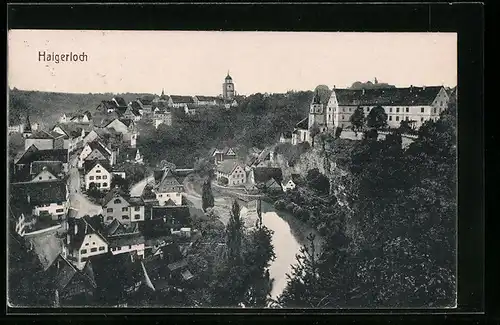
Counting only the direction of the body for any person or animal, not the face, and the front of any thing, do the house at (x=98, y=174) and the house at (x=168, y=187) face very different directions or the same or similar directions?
same or similar directions

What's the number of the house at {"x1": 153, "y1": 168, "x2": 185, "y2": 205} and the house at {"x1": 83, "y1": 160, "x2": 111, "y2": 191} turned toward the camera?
2

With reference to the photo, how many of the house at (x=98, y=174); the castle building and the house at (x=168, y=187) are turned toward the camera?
3

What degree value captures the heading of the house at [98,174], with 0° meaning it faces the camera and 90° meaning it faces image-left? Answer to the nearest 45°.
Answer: approximately 0°

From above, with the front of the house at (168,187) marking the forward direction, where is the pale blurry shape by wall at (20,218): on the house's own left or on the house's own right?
on the house's own right

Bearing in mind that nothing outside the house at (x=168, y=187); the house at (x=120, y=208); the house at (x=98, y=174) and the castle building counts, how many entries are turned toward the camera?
4

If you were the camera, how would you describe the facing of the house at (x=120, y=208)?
facing the viewer

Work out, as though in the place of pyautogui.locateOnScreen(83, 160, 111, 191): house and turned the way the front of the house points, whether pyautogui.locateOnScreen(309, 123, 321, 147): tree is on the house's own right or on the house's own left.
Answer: on the house's own left

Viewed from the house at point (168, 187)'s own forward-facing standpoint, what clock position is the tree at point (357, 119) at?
The tree is roughly at 9 o'clock from the house.

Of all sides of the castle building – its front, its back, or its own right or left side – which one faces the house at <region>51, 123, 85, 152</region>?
right

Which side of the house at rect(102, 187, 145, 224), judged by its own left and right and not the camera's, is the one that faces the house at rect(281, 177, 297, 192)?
left

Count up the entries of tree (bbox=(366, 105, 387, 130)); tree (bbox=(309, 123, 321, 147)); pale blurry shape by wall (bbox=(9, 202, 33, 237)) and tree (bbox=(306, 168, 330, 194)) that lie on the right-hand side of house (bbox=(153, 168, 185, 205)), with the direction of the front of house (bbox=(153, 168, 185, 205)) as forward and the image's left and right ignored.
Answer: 1

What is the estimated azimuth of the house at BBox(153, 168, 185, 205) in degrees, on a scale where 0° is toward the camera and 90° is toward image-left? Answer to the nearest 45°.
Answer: approximately 0°
